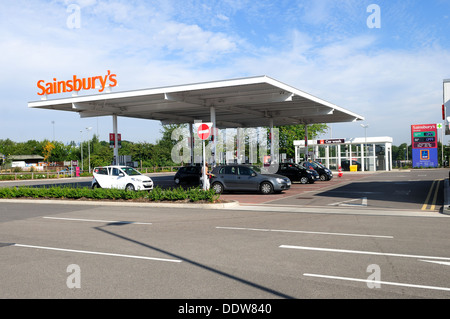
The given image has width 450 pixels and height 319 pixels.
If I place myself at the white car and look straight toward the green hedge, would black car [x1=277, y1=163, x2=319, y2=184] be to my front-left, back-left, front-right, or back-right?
back-left
